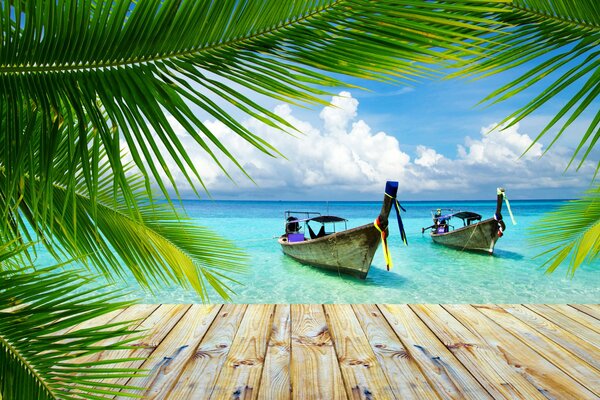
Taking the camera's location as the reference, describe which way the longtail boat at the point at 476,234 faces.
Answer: facing the viewer and to the right of the viewer

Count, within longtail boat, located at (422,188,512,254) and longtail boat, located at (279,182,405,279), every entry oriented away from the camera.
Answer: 0

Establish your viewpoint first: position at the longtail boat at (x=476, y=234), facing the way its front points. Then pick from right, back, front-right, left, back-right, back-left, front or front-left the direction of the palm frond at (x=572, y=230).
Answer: front-right

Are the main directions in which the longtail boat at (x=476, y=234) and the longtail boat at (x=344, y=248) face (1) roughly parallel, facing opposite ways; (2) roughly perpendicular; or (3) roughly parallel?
roughly parallel

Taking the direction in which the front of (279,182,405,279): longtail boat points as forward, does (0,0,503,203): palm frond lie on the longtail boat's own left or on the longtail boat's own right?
on the longtail boat's own right

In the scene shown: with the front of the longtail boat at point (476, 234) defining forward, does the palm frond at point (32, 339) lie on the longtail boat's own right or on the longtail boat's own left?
on the longtail boat's own right

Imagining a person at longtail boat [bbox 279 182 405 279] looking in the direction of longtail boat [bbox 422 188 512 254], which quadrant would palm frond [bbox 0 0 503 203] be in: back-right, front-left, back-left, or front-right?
back-right

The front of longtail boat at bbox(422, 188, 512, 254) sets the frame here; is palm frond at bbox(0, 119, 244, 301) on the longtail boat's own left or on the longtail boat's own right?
on the longtail boat's own right

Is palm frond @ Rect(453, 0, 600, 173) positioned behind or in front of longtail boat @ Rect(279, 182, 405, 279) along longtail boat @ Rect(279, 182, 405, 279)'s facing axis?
in front

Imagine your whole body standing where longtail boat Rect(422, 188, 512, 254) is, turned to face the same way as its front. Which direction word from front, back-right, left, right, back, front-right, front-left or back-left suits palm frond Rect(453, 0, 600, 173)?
front-right
